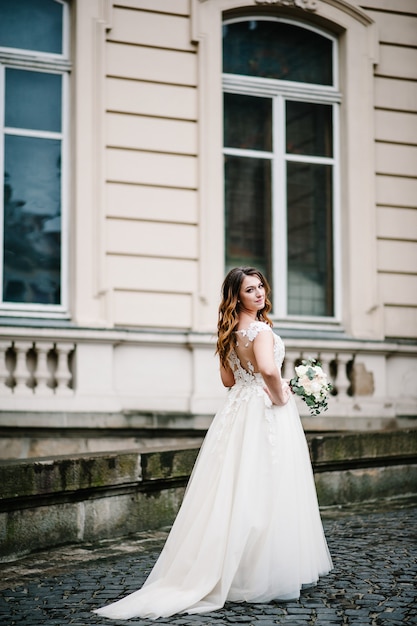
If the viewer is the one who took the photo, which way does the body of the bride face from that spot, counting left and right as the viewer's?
facing away from the viewer and to the right of the viewer

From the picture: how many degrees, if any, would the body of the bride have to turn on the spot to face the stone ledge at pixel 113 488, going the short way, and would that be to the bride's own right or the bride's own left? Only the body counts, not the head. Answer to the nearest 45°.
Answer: approximately 90° to the bride's own left

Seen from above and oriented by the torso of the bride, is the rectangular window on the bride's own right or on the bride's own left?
on the bride's own left
